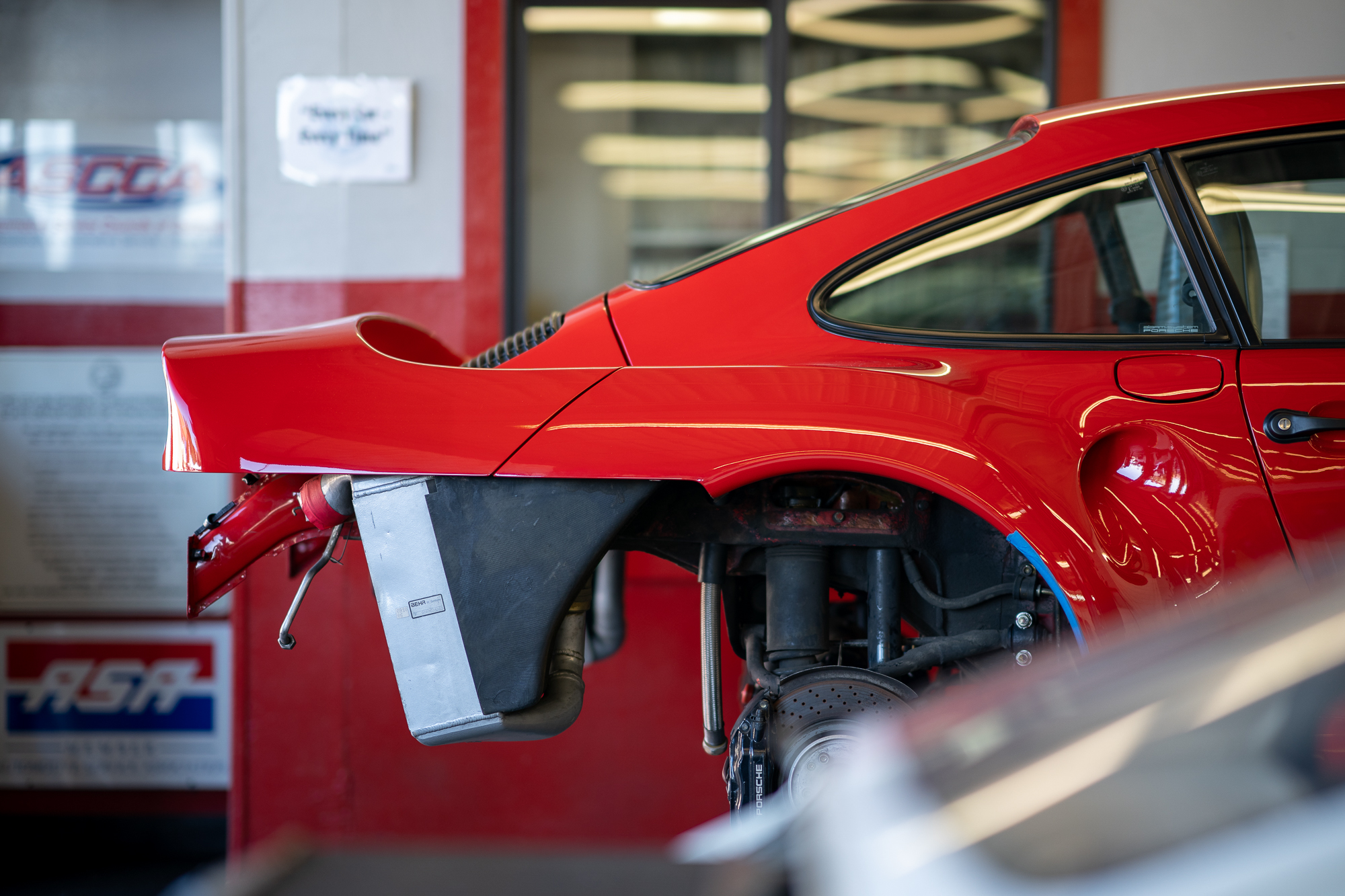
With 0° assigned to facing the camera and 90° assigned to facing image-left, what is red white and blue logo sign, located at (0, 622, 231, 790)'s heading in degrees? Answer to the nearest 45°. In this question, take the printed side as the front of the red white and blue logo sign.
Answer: approximately 0°

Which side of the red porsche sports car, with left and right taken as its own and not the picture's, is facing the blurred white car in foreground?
right

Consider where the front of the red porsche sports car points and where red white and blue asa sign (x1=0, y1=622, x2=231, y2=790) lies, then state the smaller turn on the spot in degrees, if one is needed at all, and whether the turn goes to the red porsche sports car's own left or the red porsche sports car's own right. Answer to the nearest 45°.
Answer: approximately 135° to the red porsche sports car's own left

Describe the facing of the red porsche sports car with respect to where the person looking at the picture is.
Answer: facing to the right of the viewer
